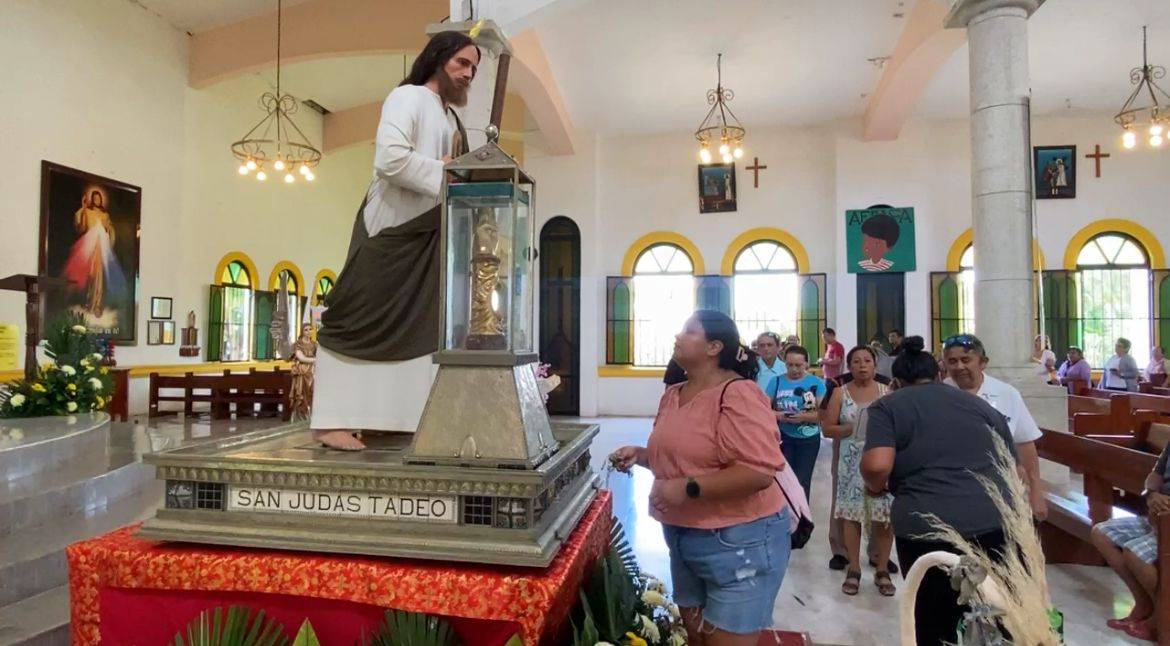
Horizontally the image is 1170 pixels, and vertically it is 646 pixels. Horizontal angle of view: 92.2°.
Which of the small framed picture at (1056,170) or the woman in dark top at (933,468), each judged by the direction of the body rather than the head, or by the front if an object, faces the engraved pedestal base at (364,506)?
the small framed picture

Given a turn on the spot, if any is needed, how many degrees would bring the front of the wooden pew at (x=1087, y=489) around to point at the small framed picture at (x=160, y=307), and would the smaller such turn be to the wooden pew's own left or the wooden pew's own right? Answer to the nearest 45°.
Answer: approximately 45° to the wooden pew's own right

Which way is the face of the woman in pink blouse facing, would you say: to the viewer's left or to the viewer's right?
to the viewer's left

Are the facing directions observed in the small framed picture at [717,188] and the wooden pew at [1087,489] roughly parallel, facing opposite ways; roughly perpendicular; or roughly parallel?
roughly perpendicular

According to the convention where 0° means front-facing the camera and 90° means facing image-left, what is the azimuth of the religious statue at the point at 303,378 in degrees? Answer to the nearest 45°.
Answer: approximately 315°

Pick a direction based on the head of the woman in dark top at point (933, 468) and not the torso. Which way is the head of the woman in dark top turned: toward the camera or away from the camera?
away from the camera
